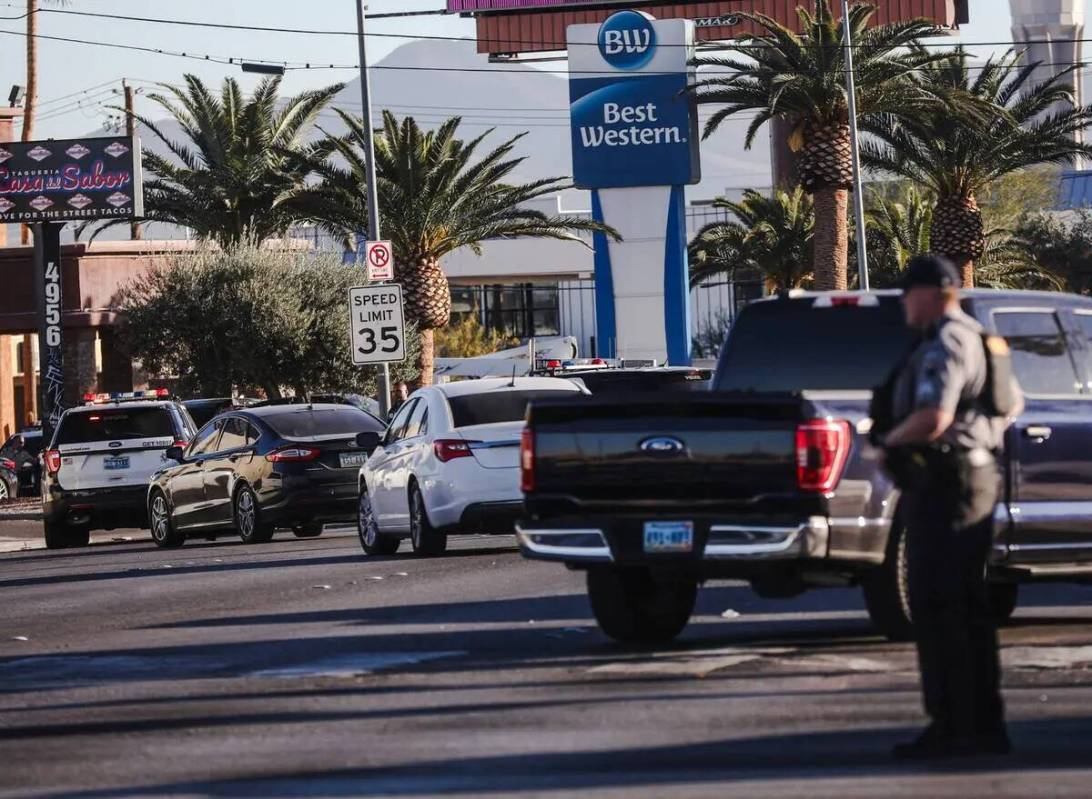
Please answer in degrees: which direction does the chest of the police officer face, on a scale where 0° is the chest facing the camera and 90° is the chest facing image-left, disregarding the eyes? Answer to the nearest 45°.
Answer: approximately 90°

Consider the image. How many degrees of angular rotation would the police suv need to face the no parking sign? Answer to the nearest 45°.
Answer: approximately 45° to its right

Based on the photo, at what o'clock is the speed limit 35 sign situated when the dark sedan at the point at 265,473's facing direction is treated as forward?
The speed limit 35 sign is roughly at 2 o'clock from the dark sedan.

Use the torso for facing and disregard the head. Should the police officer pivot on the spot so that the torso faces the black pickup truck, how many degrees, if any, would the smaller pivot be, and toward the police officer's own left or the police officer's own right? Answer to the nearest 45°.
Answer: approximately 90° to the police officer's own right

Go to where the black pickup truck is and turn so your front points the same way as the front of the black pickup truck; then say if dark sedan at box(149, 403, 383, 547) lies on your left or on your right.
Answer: on your left

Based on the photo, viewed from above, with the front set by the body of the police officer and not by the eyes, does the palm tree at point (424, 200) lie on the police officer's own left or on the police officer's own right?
on the police officer's own right

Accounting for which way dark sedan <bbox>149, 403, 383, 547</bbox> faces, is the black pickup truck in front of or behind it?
behind

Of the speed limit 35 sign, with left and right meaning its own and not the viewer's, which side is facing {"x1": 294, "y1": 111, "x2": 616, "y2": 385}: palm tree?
back

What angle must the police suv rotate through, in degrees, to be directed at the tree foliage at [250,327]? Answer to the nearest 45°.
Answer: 0° — it already faces it

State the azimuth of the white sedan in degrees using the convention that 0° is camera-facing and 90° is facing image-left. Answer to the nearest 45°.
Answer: approximately 135°
